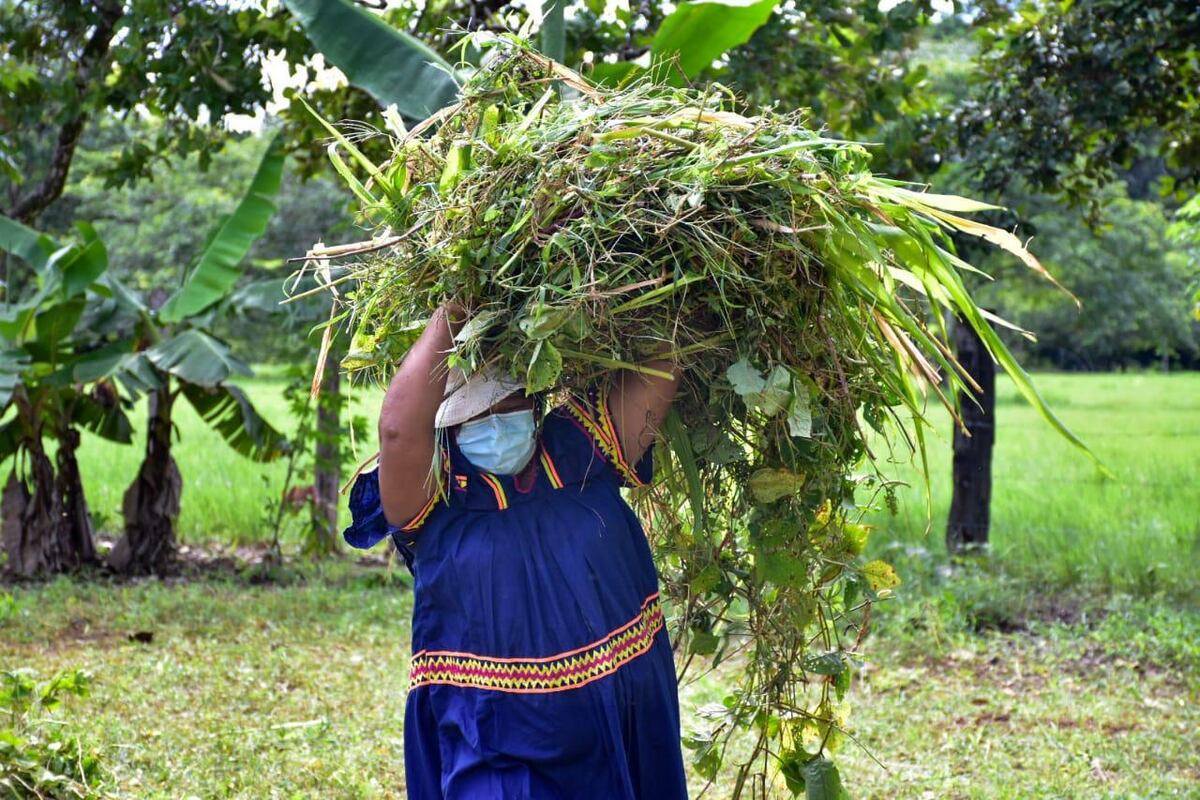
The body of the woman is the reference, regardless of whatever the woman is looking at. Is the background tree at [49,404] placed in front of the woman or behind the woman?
behind

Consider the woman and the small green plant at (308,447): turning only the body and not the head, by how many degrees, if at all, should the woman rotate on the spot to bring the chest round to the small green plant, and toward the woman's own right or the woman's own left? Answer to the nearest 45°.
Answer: approximately 180°

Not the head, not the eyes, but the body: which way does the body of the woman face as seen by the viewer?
toward the camera

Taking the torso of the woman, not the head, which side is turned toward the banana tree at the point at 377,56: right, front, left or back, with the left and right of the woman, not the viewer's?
back
